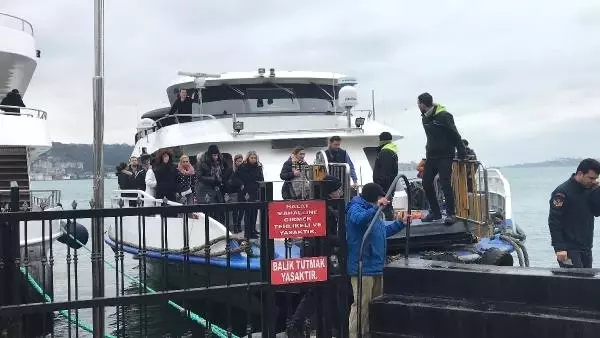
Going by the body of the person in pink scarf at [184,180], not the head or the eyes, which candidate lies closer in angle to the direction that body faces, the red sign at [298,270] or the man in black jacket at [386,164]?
the red sign

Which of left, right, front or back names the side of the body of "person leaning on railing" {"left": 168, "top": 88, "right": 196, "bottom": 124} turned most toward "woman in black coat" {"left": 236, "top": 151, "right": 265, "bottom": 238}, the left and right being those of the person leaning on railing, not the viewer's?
front

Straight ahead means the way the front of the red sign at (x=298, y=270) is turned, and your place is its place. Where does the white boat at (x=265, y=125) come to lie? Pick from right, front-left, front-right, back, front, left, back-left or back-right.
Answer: back

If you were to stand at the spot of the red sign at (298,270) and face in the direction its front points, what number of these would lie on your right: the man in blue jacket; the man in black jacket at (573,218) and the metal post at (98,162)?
1

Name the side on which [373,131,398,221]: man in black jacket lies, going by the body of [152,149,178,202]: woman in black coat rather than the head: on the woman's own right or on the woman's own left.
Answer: on the woman's own left

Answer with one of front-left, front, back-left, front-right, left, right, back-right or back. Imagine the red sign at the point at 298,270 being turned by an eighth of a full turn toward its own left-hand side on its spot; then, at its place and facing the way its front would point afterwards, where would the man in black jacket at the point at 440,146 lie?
left

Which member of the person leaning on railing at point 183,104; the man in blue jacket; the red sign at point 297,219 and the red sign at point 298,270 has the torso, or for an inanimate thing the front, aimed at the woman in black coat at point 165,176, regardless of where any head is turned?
the person leaning on railing

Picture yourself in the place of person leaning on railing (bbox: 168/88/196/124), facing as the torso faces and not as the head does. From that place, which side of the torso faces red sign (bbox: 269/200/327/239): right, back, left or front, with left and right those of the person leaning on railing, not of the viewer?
front

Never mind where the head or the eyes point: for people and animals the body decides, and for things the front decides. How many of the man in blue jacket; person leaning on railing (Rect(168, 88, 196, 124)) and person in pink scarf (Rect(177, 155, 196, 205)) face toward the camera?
2
